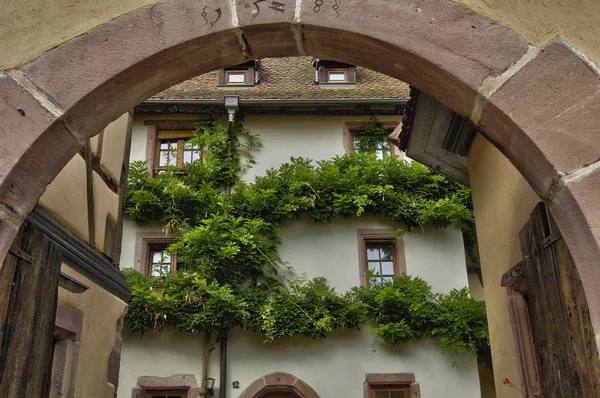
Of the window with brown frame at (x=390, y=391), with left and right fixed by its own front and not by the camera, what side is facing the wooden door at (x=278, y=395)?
right

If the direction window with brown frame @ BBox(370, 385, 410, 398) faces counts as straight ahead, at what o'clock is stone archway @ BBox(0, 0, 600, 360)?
The stone archway is roughly at 12 o'clock from the window with brown frame.

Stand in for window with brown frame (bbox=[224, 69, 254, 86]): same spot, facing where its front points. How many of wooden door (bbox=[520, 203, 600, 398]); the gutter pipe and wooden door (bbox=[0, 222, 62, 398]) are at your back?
0

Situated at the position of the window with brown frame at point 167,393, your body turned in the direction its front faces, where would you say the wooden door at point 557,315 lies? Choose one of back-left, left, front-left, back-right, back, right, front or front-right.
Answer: front

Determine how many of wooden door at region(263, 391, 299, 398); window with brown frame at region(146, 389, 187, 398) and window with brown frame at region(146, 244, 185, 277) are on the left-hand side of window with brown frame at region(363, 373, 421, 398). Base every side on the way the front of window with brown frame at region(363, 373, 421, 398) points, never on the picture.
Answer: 0

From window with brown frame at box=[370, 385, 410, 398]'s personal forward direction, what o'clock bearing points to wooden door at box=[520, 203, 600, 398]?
The wooden door is roughly at 12 o'clock from the window with brown frame.

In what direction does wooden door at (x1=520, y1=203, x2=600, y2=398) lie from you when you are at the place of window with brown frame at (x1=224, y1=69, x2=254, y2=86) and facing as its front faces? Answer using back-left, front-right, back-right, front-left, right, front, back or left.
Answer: front

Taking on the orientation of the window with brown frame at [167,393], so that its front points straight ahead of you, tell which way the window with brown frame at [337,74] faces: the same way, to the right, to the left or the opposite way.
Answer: the same way

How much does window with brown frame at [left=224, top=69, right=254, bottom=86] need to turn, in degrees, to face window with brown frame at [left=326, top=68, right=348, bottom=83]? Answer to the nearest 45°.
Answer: approximately 90° to its left

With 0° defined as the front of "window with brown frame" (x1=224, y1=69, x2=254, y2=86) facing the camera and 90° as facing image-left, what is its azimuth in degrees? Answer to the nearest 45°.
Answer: approximately 0°

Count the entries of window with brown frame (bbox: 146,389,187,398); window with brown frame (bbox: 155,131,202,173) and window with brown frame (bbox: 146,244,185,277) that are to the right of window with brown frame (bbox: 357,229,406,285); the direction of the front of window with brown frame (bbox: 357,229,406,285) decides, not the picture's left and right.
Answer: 3

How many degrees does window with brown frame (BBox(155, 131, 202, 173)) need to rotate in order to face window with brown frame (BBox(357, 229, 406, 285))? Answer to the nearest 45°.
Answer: approximately 90° to its left

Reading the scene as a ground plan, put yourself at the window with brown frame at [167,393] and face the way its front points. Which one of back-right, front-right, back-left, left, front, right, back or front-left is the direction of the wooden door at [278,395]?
left

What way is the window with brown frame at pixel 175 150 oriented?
toward the camera

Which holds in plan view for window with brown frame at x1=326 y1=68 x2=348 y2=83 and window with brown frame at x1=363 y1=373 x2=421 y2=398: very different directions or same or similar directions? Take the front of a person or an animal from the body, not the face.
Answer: same or similar directions

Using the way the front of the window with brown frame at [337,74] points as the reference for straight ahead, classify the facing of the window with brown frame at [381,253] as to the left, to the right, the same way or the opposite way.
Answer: the same way

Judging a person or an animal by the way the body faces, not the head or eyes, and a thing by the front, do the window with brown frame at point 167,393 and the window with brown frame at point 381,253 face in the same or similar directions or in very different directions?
same or similar directions

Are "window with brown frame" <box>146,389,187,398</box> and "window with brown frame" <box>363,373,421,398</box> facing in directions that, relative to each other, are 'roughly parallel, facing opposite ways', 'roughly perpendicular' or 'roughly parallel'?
roughly parallel

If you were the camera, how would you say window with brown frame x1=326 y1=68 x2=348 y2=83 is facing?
facing the viewer

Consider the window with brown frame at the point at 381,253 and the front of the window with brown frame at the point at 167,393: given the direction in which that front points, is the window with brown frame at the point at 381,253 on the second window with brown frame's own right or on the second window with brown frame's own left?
on the second window with brown frame's own left
